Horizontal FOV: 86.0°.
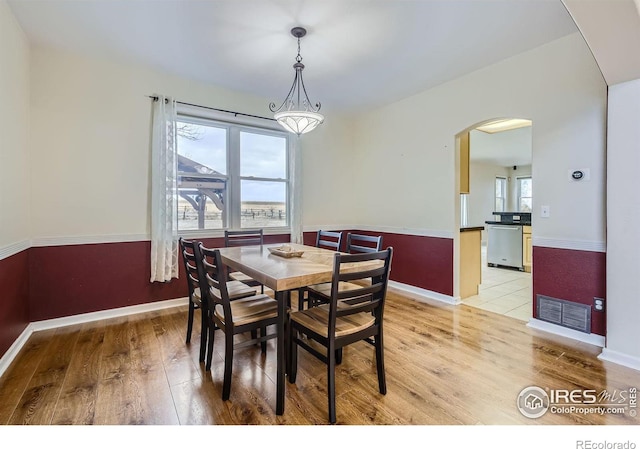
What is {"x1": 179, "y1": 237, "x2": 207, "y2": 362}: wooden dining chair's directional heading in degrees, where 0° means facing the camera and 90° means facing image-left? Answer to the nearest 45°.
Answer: approximately 225°

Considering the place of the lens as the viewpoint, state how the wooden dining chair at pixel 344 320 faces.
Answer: facing away from the viewer and to the left of the viewer

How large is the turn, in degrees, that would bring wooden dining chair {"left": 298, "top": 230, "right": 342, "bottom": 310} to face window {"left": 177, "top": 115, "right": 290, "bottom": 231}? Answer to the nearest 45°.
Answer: approximately 90° to its right

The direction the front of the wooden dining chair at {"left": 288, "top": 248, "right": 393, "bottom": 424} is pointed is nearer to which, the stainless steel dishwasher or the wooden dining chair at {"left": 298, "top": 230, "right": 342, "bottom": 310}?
the wooden dining chair

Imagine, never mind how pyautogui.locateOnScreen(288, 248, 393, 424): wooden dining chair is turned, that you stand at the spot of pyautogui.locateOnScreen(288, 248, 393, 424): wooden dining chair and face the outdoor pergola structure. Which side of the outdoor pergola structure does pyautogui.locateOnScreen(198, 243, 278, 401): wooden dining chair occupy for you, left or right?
left

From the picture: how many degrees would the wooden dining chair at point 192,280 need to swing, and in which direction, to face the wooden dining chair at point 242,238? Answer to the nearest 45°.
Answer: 0° — it already faces it

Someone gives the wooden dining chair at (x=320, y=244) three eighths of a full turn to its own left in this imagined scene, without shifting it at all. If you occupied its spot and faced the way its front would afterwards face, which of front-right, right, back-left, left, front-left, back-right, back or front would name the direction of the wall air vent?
front

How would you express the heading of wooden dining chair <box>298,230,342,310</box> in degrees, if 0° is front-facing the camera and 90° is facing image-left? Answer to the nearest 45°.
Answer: approximately 45°
